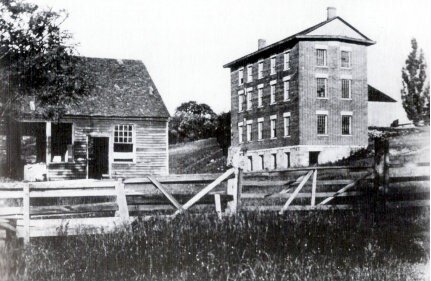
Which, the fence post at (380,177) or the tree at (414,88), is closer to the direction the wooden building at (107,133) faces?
the fence post

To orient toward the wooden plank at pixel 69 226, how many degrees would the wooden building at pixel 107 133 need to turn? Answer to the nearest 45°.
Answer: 0° — it already faces it

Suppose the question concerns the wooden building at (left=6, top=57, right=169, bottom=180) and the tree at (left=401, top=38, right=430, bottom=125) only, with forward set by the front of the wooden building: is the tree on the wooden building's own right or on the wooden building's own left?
on the wooden building's own left

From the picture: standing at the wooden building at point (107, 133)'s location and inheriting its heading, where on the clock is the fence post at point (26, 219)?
The fence post is roughly at 12 o'clock from the wooden building.

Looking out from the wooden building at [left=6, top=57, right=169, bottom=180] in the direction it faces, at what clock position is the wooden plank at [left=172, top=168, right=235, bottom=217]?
The wooden plank is roughly at 12 o'clock from the wooden building.

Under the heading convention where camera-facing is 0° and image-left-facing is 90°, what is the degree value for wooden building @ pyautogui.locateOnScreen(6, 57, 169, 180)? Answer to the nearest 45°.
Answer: approximately 0°

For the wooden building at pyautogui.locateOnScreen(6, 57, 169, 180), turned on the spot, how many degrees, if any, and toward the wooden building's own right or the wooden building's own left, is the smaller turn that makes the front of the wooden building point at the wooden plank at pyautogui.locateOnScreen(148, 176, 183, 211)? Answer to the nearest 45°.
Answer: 0° — it already faces it

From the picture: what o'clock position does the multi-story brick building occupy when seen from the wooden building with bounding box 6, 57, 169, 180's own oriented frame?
The multi-story brick building is roughly at 8 o'clock from the wooden building.
